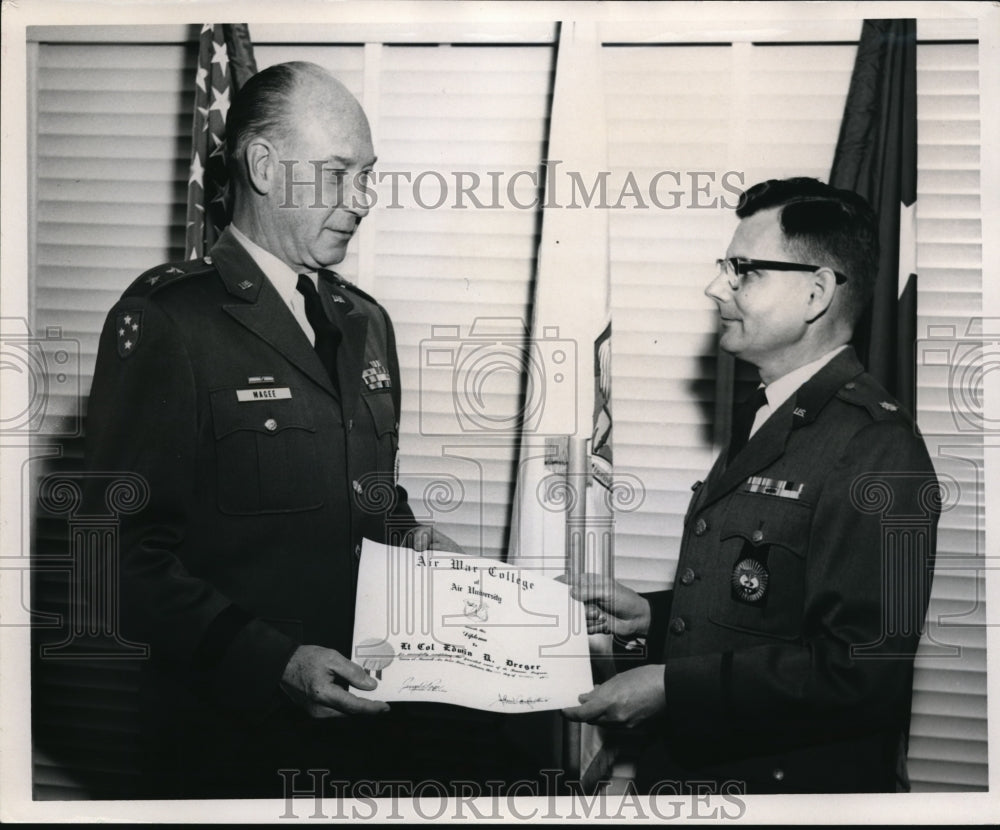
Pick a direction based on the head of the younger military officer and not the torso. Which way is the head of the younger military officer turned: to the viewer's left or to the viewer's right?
to the viewer's left

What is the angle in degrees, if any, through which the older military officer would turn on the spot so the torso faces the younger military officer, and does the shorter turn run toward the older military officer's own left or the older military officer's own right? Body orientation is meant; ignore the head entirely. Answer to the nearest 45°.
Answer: approximately 45° to the older military officer's own left

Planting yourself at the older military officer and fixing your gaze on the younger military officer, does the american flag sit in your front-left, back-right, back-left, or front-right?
back-left

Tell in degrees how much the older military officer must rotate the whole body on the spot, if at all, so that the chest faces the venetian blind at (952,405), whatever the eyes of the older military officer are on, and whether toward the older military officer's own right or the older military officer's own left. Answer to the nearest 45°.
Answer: approximately 45° to the older military officer's own left

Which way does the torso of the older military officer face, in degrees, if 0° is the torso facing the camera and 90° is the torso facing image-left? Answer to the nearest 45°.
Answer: approximately 315°
